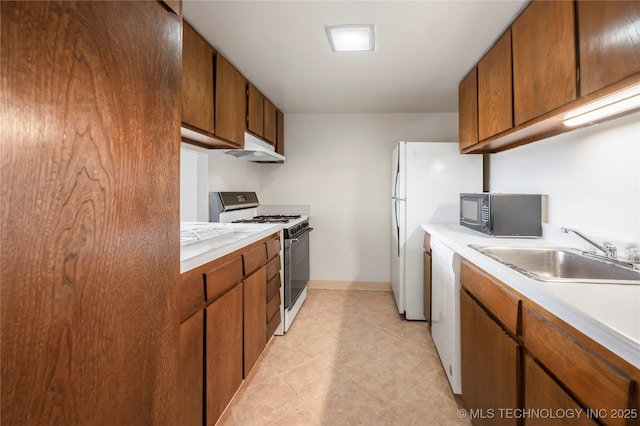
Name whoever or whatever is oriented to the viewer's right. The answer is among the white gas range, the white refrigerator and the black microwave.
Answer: the white gas range

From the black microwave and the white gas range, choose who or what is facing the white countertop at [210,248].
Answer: the black microwave

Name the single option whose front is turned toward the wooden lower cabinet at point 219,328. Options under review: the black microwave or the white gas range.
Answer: the black microwave

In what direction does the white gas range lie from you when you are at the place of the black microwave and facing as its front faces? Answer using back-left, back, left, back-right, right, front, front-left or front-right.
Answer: front-right

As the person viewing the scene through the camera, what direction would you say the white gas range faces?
facing to the right of the viewer

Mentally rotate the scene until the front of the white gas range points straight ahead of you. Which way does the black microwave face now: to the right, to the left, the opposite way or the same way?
the opposite way
